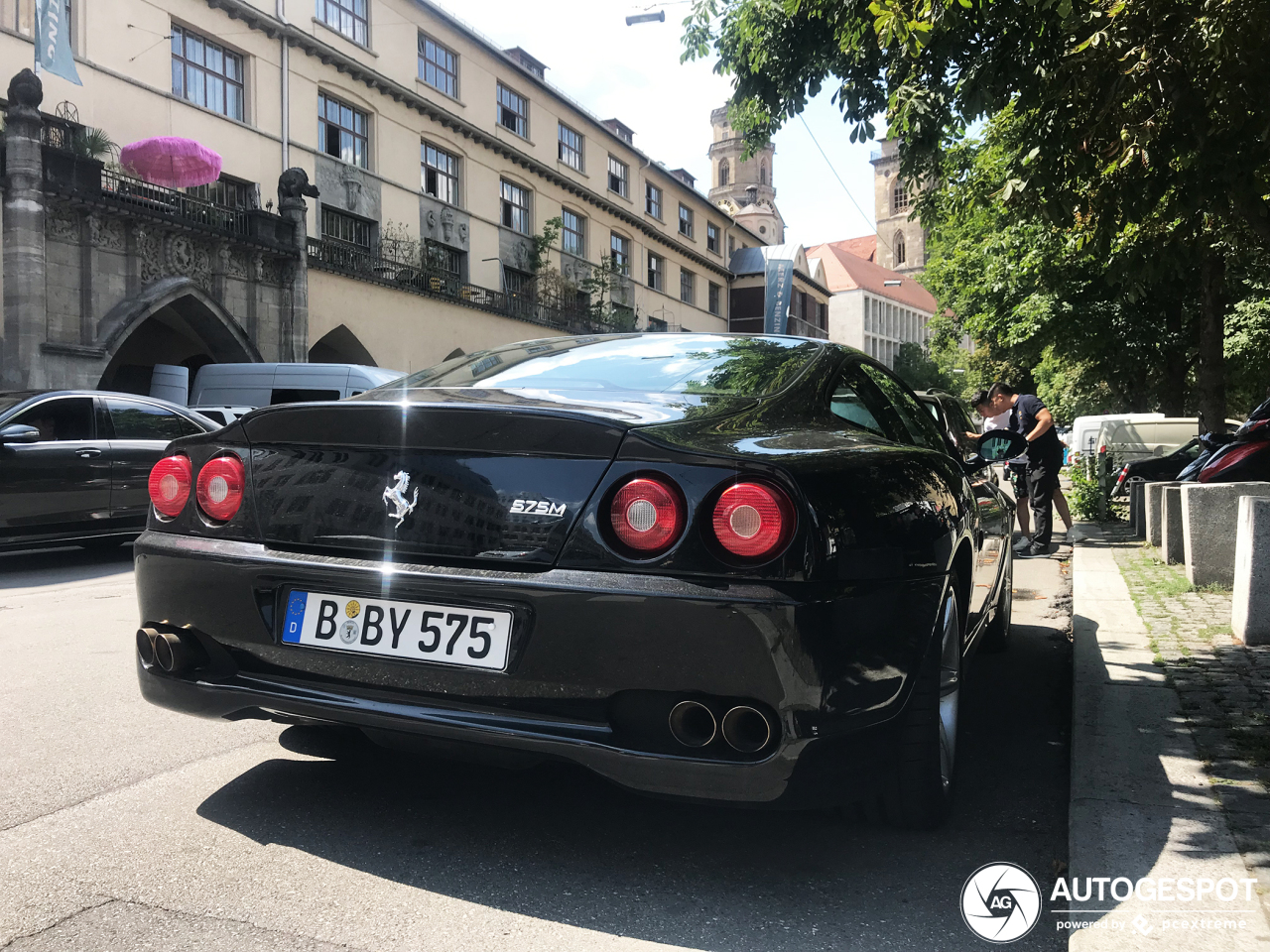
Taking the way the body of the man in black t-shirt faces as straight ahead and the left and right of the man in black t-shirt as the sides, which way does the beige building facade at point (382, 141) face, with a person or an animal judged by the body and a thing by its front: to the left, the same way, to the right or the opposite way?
the opposite way

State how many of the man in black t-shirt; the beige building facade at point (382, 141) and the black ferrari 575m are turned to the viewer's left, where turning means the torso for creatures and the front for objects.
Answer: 1

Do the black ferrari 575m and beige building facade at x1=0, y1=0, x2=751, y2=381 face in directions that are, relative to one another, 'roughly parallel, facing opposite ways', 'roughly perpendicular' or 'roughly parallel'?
roughly perpendicular

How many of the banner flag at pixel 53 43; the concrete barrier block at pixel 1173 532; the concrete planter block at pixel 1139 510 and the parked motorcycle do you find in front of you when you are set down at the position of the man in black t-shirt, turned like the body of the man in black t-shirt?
1

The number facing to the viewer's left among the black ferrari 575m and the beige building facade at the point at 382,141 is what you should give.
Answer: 0

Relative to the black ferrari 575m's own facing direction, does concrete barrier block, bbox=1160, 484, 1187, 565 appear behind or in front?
in front

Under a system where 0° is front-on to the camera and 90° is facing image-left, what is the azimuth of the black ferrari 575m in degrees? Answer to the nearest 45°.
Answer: approximately 225°

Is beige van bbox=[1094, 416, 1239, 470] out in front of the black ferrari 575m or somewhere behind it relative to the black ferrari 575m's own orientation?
in front

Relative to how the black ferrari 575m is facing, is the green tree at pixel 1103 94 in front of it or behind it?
in front

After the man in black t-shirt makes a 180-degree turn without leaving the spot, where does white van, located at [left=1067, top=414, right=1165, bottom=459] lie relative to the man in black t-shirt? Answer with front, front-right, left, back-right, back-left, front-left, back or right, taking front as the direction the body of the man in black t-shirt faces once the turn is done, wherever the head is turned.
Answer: left

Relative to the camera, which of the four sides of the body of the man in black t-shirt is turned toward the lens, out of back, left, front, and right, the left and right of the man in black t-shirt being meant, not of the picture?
left

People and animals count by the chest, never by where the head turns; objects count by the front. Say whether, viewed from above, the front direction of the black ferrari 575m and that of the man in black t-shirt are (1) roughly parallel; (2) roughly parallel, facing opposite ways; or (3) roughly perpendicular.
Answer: roughly perpendicular
